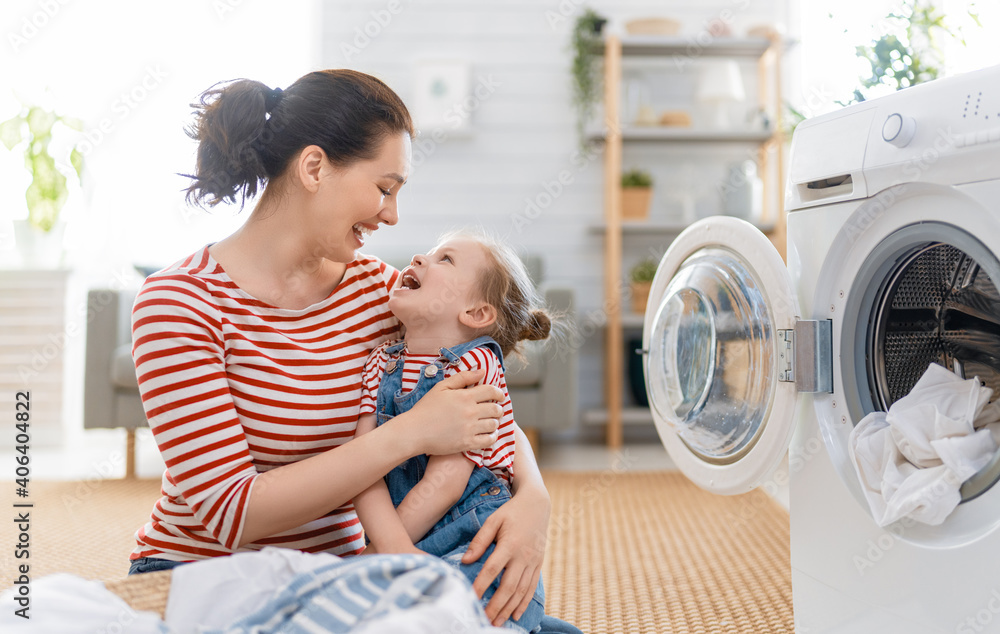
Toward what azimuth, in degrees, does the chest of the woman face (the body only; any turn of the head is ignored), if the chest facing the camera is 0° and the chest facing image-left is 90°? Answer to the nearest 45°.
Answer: approximately 315°

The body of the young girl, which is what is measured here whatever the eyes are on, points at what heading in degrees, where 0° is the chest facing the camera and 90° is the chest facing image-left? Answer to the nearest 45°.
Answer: approximately 45°

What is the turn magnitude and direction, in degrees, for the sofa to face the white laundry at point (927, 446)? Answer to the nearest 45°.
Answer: approximately 45° to its left

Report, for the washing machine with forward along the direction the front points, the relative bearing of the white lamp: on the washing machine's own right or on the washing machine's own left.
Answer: on the washing machine's own right

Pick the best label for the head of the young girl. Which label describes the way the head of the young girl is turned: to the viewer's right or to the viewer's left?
to the viewer's left

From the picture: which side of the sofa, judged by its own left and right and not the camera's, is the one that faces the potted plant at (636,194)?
left

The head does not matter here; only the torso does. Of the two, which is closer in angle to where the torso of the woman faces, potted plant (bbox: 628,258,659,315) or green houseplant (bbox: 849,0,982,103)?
the green houseplant

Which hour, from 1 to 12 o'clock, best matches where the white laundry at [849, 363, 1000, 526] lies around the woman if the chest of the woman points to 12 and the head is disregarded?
The white laundry is roughly at 11 o'clock from the woman.

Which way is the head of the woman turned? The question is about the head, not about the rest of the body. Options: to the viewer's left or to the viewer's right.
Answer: to the viewer's right

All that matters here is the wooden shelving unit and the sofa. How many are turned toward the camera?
2

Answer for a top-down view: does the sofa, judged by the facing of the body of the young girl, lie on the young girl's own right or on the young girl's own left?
on the young girl's own right
